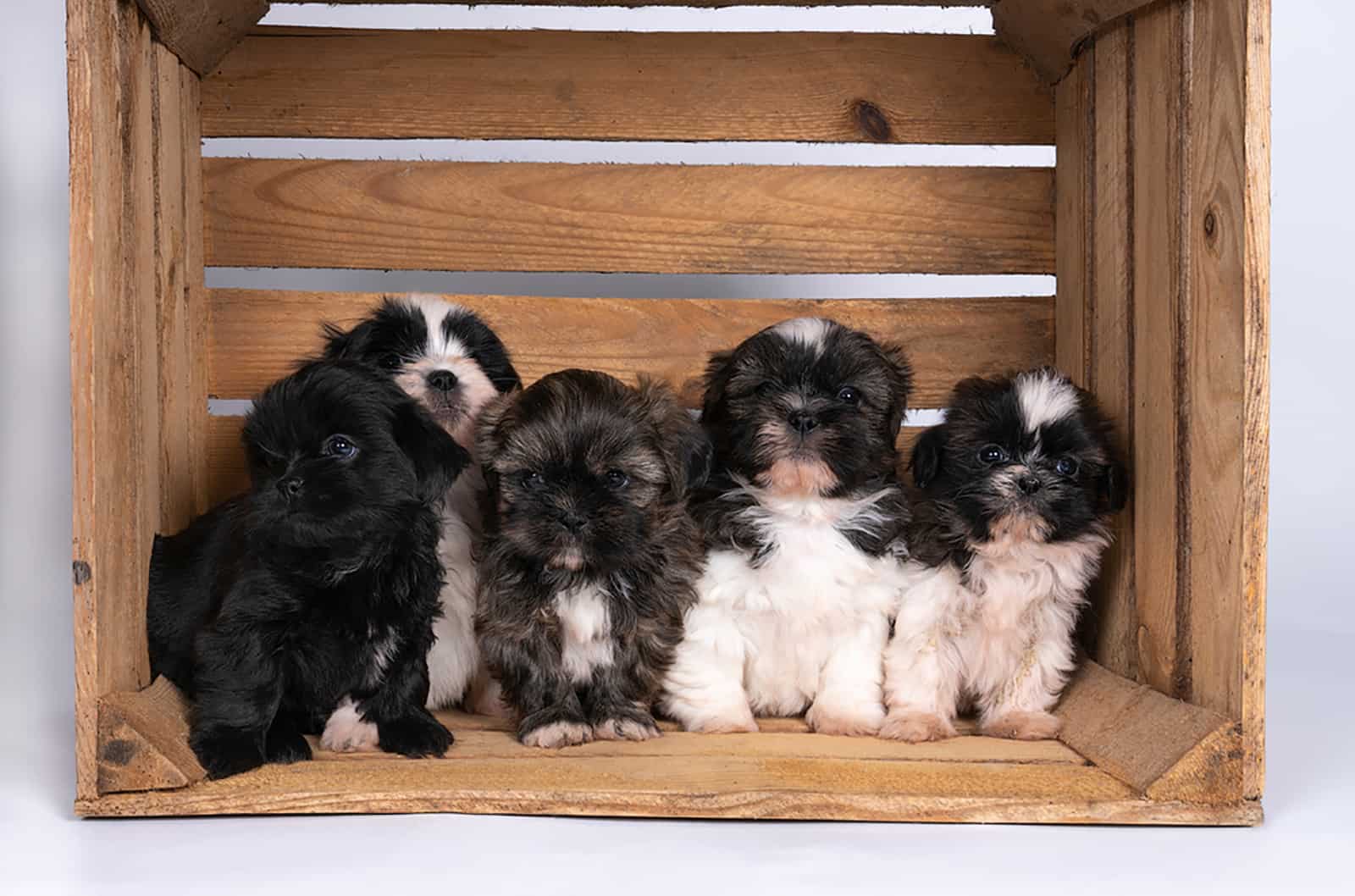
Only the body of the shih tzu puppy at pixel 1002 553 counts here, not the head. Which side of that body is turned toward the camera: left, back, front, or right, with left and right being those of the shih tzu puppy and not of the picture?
front

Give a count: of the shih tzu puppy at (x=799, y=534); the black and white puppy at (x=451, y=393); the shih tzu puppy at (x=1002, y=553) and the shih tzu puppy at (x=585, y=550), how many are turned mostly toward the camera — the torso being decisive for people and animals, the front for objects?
4

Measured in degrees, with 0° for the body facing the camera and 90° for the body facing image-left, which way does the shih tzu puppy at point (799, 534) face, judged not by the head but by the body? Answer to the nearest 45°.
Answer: approximately 0°

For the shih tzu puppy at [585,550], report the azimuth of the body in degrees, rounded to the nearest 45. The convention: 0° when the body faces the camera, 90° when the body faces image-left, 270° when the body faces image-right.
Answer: approximately 0°

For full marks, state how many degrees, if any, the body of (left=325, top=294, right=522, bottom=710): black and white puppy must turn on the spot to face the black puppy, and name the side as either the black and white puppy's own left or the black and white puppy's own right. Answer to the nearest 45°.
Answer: approximately 45° to the black and white puppy's own right

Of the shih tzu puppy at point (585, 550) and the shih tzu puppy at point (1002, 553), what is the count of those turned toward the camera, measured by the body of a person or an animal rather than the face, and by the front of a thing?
2

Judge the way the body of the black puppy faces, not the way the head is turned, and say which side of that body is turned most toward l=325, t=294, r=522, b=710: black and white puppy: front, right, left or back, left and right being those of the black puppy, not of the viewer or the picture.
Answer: left

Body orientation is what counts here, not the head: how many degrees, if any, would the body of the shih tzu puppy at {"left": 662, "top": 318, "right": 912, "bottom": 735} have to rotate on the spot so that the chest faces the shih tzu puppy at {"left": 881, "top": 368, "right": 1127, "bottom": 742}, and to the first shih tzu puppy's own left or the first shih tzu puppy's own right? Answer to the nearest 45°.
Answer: approximately 90° to the first shih tzu puppy's own left
